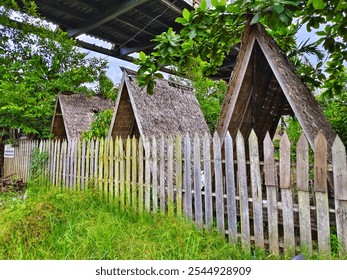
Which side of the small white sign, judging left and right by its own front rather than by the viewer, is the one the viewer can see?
front

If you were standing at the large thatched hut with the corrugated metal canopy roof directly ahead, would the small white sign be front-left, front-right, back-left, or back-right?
front-left
